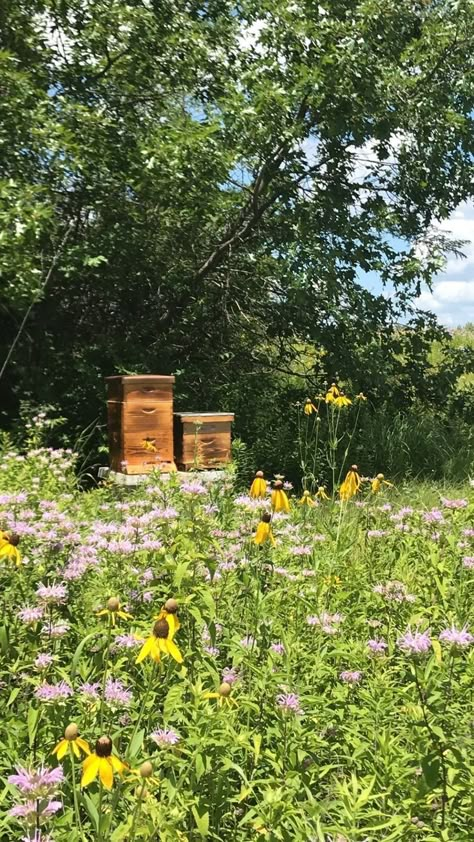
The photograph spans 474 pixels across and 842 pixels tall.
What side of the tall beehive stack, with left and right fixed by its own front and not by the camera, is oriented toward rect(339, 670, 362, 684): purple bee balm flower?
front

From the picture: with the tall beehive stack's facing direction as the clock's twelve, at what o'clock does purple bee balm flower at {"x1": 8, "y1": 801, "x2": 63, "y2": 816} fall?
The purple bee balm flower is roughly at 12 o'clock from the tall beehive stack.

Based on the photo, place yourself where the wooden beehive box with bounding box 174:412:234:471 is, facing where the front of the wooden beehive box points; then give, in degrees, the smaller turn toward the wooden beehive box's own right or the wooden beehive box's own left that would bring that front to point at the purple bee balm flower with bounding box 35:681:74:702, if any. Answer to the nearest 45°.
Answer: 0° — it already faces it

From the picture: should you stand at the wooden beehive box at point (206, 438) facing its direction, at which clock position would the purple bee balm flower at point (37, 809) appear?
The purple bee balm flower is roughly at 12 o'clock from the wooden beehive box.

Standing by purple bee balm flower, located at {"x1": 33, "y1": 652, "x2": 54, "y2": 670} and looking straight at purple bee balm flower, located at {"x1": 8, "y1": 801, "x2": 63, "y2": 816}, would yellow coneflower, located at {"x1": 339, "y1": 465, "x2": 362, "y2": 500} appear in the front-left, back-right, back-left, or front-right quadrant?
back-left

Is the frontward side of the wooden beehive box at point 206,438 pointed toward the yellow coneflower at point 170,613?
yes

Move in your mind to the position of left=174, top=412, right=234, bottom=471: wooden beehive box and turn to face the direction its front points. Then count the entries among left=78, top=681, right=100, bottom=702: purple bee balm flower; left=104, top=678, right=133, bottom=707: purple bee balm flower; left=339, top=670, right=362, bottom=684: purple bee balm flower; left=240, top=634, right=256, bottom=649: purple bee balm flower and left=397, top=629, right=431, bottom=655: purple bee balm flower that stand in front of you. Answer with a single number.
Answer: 5

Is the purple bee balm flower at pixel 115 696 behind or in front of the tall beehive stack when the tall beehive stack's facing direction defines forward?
in front

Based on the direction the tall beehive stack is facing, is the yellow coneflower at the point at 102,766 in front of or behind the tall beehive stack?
in front

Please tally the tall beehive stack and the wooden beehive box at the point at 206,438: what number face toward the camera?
2

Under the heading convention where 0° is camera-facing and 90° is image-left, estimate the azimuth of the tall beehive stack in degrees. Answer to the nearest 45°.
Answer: approximately 0°
